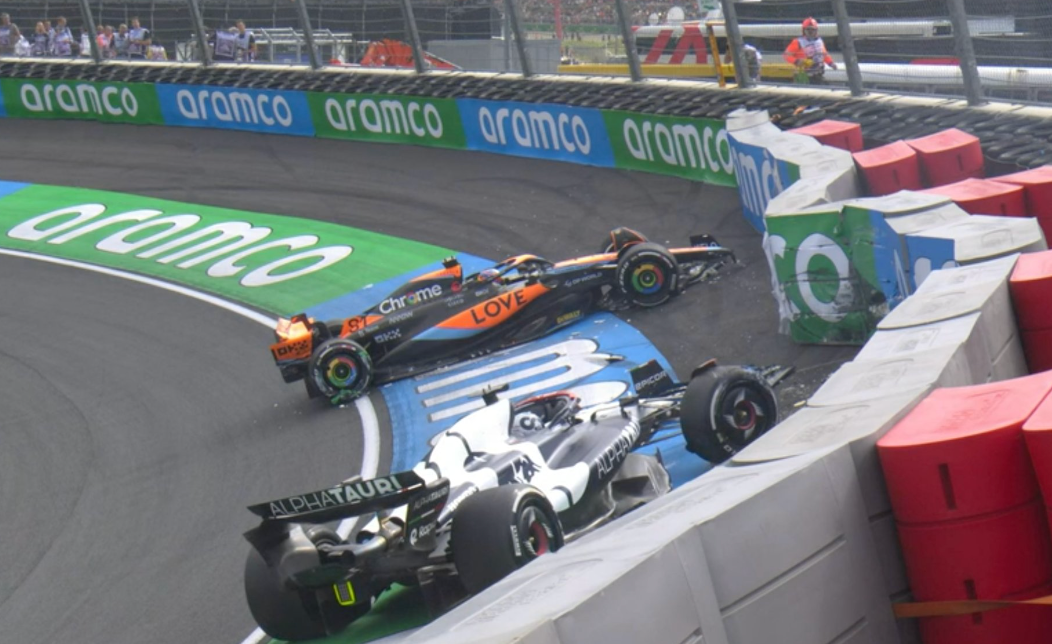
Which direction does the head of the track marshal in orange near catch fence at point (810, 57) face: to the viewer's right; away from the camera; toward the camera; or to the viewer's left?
toward the camera

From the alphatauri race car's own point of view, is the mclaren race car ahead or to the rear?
ahead

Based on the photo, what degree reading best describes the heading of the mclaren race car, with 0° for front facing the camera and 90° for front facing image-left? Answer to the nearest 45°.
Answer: approximately 270°

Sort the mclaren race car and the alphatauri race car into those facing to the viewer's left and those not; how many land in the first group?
0

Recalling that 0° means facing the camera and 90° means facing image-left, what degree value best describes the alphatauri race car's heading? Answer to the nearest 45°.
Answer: approximately 225°

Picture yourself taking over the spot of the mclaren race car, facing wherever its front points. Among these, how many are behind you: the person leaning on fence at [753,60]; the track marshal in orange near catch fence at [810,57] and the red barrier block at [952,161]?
0

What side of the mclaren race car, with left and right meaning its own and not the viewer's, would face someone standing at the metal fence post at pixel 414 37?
left

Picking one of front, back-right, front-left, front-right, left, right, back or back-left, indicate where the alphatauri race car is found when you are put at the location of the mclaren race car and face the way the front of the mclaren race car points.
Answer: right

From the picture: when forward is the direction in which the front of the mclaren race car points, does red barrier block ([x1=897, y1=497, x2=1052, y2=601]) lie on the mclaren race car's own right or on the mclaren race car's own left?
on the mclaren race car's own right

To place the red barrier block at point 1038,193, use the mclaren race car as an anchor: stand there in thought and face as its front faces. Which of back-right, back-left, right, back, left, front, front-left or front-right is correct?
front-right

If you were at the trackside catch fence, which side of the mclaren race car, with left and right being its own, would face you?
left

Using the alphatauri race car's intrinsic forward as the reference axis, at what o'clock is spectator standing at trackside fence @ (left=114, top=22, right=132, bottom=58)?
The spectator standing at trackside fence is roughly at 10 o'clock from the alphatauri race car.

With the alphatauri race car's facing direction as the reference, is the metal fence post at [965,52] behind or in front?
in front
